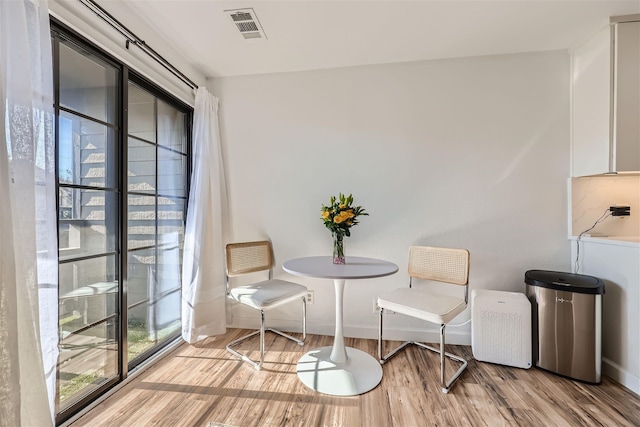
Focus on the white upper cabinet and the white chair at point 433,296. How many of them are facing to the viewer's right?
0

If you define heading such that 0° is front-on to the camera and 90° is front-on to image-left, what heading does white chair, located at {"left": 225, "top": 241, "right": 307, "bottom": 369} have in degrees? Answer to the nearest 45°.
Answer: approximately 315°

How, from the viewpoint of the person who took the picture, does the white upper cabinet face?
facing the viewer

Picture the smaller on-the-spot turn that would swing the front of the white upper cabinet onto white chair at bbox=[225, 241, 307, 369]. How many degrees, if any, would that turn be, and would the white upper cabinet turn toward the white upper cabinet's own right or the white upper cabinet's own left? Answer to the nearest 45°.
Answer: approximately 45° to the white upper cabinet's own right

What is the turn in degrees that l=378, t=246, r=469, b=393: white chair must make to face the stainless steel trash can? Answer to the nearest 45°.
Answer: approximately 135° to its left

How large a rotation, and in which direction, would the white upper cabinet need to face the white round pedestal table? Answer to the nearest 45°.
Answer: approximately 45° to its right
